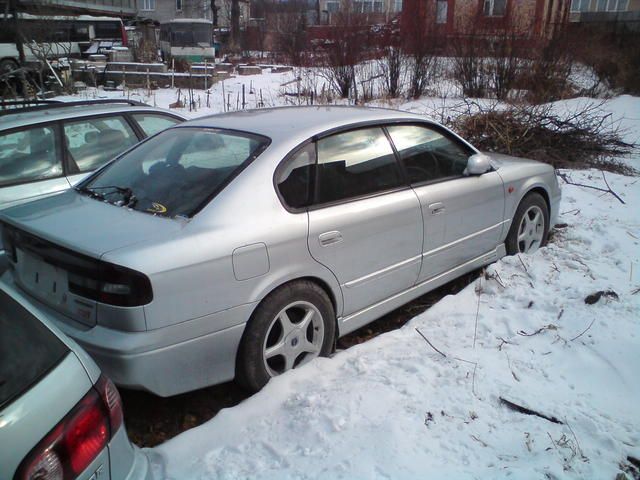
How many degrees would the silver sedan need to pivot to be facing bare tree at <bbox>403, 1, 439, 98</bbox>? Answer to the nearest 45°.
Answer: approximately 45° to its left

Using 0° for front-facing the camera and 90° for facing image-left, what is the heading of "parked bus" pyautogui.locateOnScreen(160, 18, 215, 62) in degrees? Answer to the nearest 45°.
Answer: approximately 0°

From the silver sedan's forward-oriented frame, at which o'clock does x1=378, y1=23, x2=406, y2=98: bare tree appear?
The bare tree is roughly at 11 o'clock from the silver sedan.

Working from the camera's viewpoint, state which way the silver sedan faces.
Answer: facing away from the viewer and to the right of the viewer

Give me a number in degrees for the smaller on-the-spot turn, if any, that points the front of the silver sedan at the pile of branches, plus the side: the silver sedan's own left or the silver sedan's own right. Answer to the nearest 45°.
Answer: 0° — it already faces it

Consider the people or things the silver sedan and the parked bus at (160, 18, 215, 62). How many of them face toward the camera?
1

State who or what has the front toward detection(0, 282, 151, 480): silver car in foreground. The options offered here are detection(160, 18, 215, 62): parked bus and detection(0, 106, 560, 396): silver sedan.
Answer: the parked bus

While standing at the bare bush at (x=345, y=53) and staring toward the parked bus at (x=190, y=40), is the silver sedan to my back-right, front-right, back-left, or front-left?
back-left

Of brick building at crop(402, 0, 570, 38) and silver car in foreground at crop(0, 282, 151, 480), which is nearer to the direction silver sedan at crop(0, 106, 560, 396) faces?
the brick building

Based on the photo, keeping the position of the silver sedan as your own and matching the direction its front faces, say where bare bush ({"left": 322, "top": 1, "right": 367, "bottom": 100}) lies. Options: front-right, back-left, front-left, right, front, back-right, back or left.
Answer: front-left

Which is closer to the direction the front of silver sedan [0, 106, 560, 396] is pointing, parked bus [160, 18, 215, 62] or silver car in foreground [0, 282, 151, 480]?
the parked bus
